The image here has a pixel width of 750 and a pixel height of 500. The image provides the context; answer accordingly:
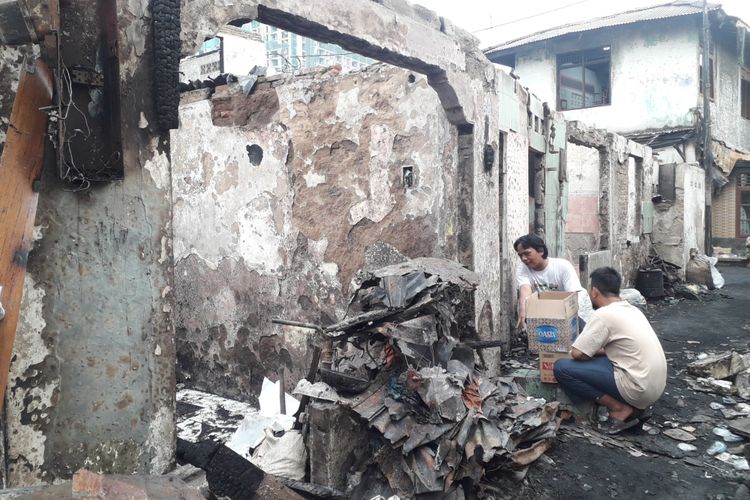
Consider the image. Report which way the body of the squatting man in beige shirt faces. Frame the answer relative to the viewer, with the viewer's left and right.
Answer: facing away from the viewer and to the left of the viewer

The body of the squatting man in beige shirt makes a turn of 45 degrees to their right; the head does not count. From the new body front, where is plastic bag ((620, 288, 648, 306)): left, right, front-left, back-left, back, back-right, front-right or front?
front

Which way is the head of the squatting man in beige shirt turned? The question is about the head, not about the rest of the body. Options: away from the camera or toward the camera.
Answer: away from the camera
